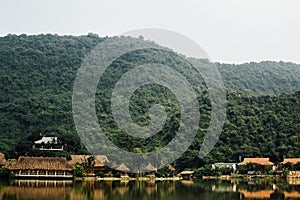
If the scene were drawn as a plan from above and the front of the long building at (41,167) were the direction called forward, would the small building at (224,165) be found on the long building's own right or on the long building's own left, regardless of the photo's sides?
on the long building's own left

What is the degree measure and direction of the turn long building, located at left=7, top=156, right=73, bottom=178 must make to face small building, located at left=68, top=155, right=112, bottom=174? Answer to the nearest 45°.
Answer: approximately 135° to its left

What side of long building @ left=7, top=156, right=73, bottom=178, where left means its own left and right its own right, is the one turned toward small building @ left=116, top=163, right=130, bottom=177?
left

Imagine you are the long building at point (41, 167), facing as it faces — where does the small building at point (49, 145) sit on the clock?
the small building at point (49, 145) is roughly at 6 o'clock from the long building at point (41, 167).

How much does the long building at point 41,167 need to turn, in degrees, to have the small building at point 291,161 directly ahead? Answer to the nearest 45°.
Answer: approximately 90° to its left

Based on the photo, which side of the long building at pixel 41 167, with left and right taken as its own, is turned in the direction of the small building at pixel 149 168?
left

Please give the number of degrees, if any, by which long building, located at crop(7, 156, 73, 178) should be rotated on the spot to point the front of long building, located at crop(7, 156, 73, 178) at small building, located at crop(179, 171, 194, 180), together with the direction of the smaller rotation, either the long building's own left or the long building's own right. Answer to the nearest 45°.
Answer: approximately 90° to the long building's own left

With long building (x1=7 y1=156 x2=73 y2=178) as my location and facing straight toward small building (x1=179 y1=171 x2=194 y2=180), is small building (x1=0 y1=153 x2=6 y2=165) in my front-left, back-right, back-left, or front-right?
back-left

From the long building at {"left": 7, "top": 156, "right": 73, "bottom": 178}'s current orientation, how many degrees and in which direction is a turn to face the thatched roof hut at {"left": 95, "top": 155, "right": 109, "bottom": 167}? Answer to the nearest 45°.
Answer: approximately 135° to its left

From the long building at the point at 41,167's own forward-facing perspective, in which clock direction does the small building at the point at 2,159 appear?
the small building at the point at 2,159 is roughly at 4 o'clock from the long building at the point at 41,167.

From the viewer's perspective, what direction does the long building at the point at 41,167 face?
toward the camera
